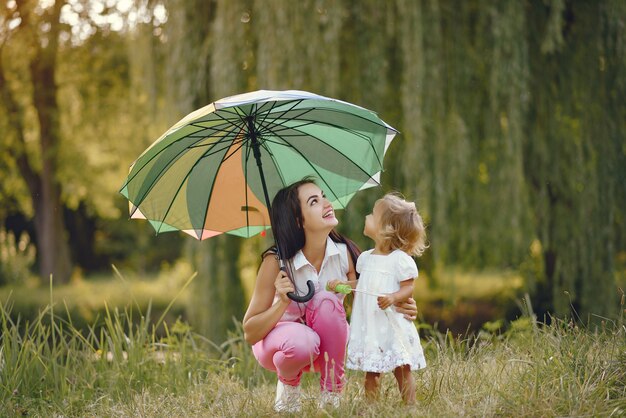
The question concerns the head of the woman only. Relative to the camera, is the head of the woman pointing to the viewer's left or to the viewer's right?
to the viewer's right

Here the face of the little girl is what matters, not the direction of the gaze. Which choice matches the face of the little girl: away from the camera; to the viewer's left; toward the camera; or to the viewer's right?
to the viewer's left

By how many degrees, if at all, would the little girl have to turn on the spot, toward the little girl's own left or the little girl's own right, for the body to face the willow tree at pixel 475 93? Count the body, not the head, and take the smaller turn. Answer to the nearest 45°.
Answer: approximately 135° to the little girl's own right

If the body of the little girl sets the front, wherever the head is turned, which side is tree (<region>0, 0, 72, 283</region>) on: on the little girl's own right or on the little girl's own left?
on the little girl's own right

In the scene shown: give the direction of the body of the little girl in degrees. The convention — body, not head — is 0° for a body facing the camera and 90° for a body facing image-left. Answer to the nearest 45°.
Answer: approximately 45°

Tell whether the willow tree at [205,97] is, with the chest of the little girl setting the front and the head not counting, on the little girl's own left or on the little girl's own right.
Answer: on the little girl's own right

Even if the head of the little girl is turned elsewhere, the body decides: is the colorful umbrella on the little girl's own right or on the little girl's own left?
on the little girl's own right
